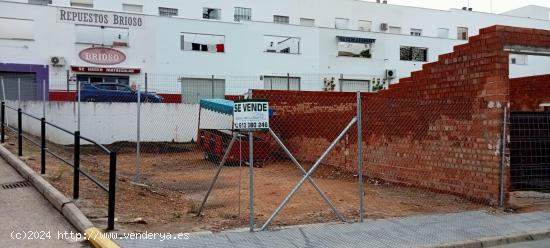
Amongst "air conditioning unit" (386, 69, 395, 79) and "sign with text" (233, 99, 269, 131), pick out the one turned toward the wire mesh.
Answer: the air conditioning unit

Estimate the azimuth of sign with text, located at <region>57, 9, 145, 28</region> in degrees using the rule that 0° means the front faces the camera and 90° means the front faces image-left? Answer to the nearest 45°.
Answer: approximately 315°

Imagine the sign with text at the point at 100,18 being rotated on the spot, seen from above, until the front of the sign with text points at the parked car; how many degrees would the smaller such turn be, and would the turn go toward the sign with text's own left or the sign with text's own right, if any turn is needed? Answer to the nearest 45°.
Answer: approximately 45° to the sign with text's own right

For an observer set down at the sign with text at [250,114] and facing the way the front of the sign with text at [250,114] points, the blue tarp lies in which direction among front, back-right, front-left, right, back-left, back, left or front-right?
back

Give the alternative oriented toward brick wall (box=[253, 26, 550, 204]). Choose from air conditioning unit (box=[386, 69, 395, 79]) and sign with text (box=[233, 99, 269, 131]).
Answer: the air conditioning unit

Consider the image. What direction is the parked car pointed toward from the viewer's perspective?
to the viewer's right

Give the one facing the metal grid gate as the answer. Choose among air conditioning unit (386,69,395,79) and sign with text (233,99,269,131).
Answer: the air conditioning unit

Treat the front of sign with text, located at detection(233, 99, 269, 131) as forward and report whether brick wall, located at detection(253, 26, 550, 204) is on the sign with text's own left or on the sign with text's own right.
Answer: on the sign with text's own left

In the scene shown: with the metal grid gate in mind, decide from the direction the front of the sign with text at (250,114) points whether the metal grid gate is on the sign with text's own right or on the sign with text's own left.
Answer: on the sign with text's own left

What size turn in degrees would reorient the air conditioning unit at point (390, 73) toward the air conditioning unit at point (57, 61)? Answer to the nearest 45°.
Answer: approximately 45° to its right
